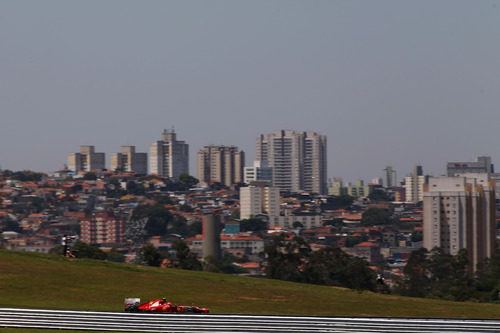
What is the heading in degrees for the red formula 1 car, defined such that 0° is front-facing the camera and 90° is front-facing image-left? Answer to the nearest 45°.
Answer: approximately 270°
